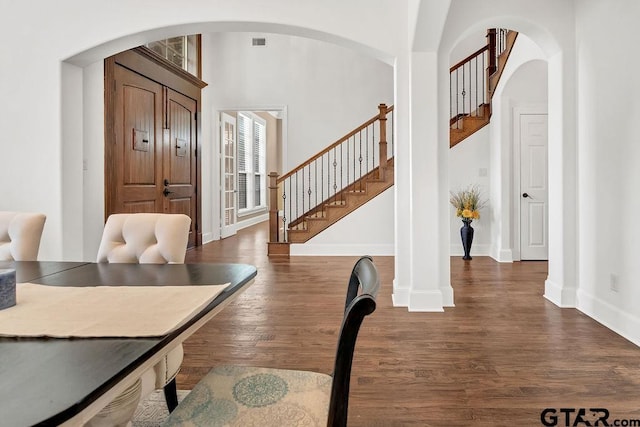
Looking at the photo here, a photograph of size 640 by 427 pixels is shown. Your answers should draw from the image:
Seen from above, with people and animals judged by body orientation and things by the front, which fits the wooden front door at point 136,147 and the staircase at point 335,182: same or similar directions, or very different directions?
very different directions

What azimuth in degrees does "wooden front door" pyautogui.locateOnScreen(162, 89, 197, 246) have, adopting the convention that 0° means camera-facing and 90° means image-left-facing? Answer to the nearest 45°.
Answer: approximately 315°

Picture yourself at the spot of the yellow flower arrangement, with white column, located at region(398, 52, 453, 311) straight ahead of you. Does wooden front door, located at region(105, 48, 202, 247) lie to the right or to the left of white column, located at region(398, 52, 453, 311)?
right

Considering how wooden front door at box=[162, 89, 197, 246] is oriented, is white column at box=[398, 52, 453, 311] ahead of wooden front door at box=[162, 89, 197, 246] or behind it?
ahead

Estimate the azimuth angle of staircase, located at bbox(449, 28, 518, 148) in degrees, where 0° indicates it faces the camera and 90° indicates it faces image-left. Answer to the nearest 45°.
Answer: approximately 90°

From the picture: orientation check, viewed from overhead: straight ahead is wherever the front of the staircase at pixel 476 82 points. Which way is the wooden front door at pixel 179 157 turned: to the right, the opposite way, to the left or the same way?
the opposite way

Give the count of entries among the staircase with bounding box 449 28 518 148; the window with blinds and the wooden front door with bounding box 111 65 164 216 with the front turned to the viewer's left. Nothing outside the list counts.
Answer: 1

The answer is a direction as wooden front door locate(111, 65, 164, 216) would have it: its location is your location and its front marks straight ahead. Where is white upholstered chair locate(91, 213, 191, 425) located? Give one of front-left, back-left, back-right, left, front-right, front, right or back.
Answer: front-right

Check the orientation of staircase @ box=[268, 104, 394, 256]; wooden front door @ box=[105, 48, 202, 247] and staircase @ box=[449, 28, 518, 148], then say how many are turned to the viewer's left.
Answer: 2

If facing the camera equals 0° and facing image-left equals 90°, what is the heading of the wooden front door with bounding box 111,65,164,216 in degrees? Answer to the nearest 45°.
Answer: approximately 315°

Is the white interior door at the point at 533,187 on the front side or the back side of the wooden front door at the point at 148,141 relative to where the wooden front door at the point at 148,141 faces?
on the front side

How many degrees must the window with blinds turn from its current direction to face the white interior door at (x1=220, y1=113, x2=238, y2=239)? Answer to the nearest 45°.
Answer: approximately 45° to its right

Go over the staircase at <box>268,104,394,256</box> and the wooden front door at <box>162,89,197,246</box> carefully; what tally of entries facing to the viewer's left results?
1

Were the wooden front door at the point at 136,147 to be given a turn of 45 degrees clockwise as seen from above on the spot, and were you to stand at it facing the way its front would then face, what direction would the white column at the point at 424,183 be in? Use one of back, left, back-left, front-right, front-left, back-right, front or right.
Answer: front-left

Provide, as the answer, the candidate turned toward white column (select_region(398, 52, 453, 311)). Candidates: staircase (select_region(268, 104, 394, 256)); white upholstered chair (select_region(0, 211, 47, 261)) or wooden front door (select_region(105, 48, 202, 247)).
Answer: the wooden front door
